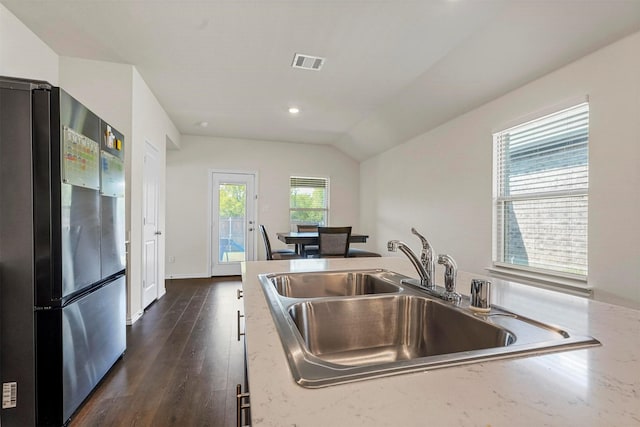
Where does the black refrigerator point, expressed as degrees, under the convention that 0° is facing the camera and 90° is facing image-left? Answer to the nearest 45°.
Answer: approximately 315°

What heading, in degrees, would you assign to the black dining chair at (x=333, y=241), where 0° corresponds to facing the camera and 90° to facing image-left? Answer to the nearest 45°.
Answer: approximately 180°

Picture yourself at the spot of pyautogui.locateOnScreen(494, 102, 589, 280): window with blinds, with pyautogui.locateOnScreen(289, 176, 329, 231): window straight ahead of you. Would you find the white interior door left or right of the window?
left

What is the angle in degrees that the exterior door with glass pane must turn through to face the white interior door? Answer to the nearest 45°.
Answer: approximately 45° to its right

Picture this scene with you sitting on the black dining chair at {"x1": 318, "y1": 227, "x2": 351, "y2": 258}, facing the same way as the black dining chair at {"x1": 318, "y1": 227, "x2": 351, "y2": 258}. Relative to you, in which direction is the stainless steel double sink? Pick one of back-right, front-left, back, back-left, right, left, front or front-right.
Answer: back

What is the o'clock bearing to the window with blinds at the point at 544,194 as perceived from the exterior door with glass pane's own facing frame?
The window with blinds is roughly at 11 o'clock from the exterior door with glass pane.

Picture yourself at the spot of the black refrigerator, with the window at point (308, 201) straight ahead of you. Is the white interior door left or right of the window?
left
